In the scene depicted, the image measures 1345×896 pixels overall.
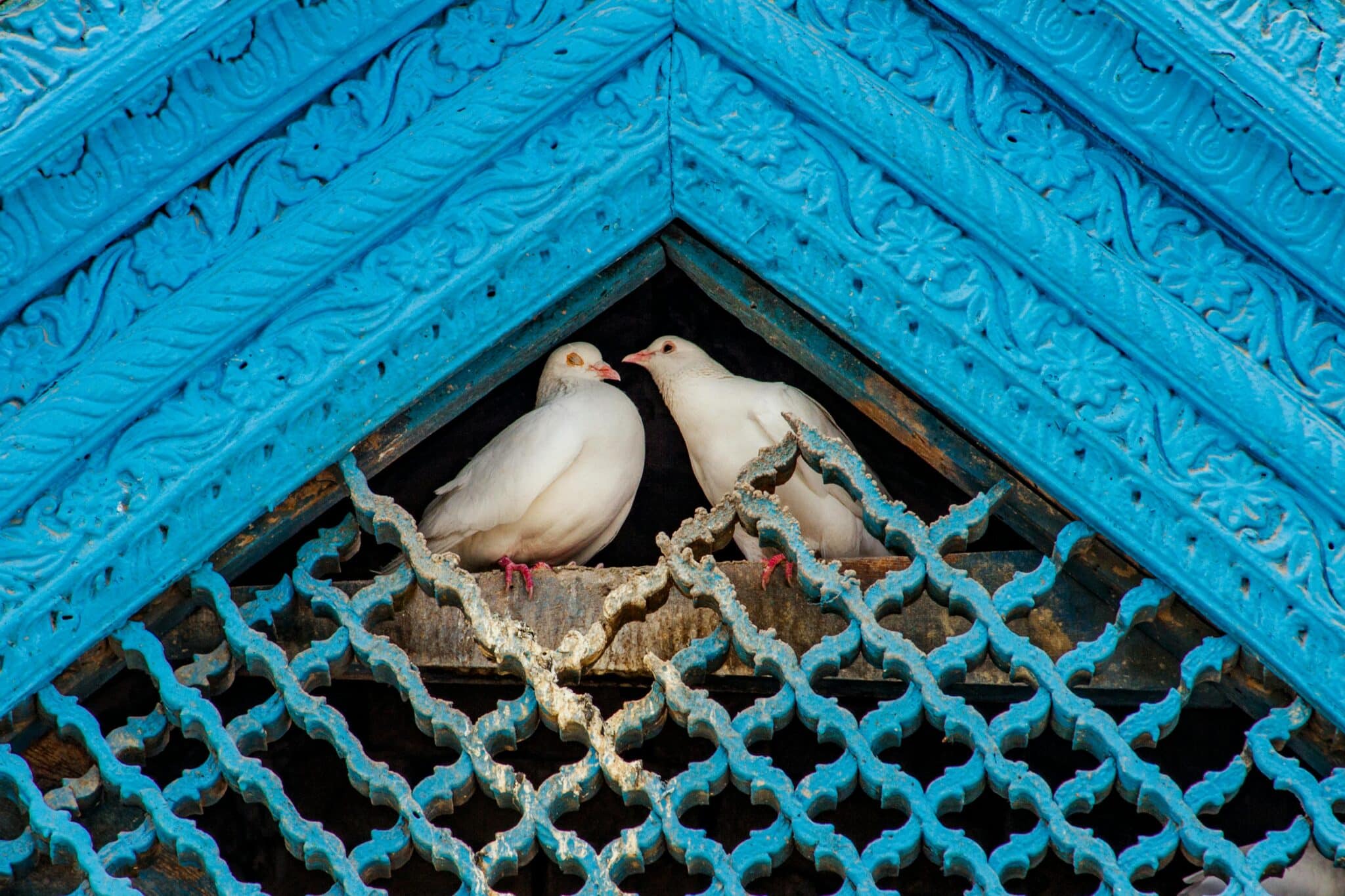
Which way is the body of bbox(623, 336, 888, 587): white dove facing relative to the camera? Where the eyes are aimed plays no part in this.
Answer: to the viewer's left

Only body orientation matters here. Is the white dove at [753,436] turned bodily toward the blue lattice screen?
no
